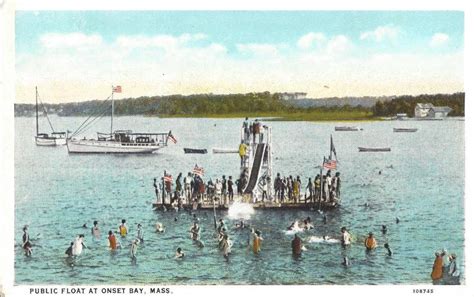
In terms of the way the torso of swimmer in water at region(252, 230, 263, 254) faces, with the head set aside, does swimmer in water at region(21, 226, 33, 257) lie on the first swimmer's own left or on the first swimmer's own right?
on the first swimmer's own left

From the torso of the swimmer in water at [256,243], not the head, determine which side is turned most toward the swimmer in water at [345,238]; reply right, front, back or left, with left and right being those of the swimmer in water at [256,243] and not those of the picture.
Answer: right

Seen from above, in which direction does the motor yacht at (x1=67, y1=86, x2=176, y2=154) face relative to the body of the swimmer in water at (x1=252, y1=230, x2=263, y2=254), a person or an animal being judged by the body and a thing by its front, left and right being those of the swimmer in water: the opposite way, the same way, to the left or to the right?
to the left

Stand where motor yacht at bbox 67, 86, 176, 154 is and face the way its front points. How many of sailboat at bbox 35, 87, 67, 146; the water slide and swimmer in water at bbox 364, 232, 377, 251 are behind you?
2

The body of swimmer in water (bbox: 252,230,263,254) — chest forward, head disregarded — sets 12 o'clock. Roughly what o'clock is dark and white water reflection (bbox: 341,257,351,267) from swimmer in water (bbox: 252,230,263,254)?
dark and white water reflection (bbox: 341,257,351,267) is roughly at 3 o'clock from swimmer in water (bbox: 252,230,263,254).

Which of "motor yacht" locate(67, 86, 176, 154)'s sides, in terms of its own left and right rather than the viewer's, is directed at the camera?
left

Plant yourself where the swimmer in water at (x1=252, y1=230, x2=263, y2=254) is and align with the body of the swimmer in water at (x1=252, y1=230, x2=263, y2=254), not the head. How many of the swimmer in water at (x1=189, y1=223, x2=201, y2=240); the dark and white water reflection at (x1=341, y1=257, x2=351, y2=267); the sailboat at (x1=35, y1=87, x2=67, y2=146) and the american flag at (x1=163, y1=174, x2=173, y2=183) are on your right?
1

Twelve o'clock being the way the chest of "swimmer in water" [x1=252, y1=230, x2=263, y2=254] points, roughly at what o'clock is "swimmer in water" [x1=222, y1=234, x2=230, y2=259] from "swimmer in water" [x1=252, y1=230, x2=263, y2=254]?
"swimmer in water" [x1=222, y1=234, x2=230, y2=259] is roughly at 9 o'clock from "swimmer in water" [x1=252, y1=230, x2=263, y2=254].

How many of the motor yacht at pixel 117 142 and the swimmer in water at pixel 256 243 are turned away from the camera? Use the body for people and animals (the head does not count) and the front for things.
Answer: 1

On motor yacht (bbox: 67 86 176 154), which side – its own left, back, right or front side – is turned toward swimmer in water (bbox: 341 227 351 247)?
left

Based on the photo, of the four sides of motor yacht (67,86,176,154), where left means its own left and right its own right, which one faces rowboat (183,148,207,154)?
back

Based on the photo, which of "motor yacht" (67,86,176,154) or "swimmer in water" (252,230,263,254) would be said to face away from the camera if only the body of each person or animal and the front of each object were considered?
the swimmer in water

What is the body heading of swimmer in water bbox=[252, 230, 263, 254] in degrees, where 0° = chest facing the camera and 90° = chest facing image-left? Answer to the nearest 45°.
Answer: approximately 180°
